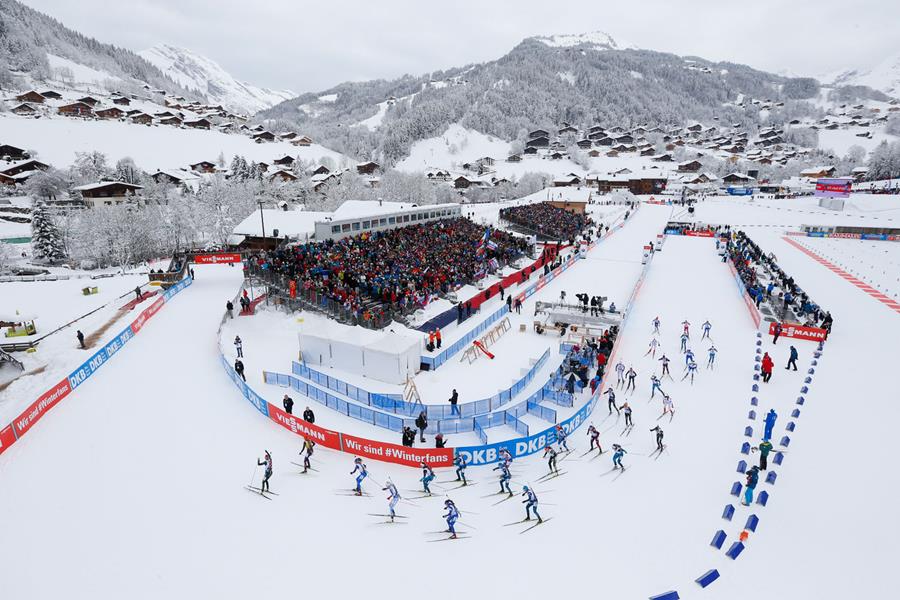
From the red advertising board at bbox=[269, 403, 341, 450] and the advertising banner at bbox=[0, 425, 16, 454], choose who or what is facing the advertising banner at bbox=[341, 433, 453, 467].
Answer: the advertising banner at bbox=[0, 425, 16, 454]

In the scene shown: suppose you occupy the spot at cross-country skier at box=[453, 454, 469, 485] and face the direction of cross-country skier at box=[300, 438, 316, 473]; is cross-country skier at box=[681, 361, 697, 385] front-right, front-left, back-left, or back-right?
back-right

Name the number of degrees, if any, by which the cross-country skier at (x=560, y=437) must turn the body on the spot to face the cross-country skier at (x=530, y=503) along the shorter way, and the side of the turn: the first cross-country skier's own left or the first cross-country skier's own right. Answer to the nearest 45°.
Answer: approximately 45° to the first cross-country skier's own left

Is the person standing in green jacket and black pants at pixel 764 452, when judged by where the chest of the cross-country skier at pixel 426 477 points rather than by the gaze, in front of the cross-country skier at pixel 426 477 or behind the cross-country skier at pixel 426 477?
behind

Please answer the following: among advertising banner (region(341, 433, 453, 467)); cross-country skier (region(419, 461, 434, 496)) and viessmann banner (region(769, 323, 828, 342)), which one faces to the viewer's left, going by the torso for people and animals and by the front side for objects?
the cross-country skier

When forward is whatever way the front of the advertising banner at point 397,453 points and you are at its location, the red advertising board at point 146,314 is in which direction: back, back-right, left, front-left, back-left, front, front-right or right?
back-right

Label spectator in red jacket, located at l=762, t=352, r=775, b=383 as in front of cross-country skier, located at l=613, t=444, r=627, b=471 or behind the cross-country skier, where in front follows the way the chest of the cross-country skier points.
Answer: behind

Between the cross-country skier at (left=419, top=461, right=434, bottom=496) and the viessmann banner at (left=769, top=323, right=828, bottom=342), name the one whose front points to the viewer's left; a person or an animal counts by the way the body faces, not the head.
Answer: the cross-country skier

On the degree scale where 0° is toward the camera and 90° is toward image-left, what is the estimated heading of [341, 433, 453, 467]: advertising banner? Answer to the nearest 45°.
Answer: approximately 0°

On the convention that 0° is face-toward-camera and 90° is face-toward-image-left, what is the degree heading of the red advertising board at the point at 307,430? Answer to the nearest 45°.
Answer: approximately 45°

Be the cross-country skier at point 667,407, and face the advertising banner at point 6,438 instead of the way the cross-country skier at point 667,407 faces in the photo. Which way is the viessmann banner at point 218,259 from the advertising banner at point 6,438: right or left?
right

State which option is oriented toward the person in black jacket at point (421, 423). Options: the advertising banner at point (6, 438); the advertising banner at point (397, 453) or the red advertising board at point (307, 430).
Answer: the advertising banner at point (6, 438)

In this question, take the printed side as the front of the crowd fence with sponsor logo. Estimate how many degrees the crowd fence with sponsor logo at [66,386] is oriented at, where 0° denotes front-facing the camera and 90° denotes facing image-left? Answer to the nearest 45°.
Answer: approximately 315°
